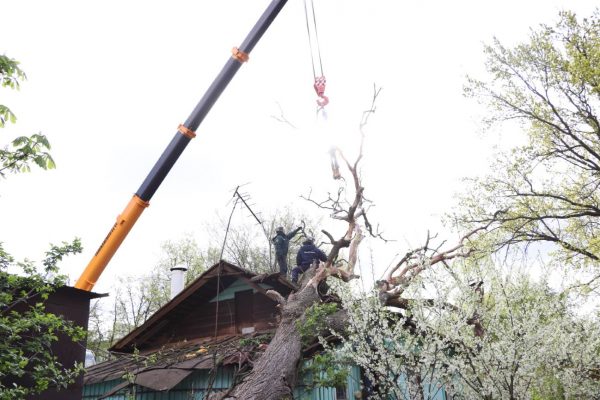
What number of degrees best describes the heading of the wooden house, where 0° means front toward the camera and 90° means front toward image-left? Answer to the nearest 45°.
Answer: approximately 0°

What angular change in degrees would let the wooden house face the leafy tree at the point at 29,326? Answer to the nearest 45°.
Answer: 0° — it already faces it
